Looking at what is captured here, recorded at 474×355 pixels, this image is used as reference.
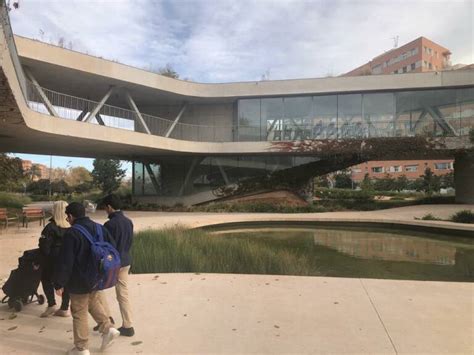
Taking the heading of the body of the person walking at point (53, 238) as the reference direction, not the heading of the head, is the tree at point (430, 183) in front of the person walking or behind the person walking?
behind

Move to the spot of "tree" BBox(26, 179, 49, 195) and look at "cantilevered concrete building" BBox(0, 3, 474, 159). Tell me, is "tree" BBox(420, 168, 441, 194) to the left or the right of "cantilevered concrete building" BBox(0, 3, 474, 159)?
left

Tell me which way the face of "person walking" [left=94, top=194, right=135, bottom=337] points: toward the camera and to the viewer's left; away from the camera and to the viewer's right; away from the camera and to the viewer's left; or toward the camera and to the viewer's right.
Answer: away from the camera and to the viewer's left

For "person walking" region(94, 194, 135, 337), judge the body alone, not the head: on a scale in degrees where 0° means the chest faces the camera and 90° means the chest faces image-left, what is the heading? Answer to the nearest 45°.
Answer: approximately 90°
